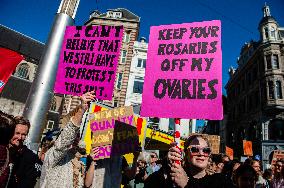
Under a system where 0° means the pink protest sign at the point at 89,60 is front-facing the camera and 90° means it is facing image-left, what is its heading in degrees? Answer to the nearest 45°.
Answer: approximately 0°

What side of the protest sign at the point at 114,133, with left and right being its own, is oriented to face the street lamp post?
right

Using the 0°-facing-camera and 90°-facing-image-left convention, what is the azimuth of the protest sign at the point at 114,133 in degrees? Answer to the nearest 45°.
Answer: approximately 0°

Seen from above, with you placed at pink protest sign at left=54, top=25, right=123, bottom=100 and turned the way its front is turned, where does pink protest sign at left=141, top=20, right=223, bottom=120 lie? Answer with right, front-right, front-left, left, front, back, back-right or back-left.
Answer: front-left

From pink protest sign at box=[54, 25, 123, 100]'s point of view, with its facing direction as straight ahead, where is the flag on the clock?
The flag is roughly at 4 o'clock from the pink protest sign.
